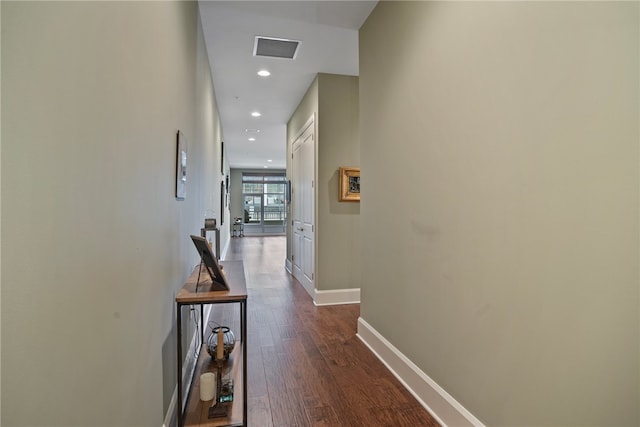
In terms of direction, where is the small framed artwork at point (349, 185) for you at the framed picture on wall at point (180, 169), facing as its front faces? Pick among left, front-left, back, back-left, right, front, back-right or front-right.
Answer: front-left

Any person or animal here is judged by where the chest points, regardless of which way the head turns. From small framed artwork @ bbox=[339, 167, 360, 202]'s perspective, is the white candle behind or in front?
in front

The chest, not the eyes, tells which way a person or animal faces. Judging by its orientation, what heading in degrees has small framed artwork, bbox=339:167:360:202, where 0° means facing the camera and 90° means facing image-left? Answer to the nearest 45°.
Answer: approximately 0°

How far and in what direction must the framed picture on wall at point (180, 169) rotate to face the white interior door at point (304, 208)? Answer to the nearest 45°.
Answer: approximately 45° to its left

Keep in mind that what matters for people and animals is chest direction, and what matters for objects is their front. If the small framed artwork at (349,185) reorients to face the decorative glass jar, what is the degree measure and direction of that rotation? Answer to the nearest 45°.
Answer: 0° — it already faces it

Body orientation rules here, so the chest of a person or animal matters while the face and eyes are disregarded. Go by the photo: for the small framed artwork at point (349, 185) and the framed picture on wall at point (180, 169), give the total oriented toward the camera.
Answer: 1

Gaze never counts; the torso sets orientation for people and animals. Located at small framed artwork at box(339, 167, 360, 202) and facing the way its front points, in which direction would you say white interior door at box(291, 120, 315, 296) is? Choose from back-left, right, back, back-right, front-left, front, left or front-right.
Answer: back-right

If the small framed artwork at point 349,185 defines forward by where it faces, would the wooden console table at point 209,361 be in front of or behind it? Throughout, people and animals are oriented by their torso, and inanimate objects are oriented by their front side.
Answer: in front

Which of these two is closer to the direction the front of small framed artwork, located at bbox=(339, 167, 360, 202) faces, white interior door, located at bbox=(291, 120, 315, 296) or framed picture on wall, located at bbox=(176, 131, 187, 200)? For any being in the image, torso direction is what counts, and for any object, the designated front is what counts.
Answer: the framed picture on wall

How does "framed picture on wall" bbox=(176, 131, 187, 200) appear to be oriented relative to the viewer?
to the viewer's right
